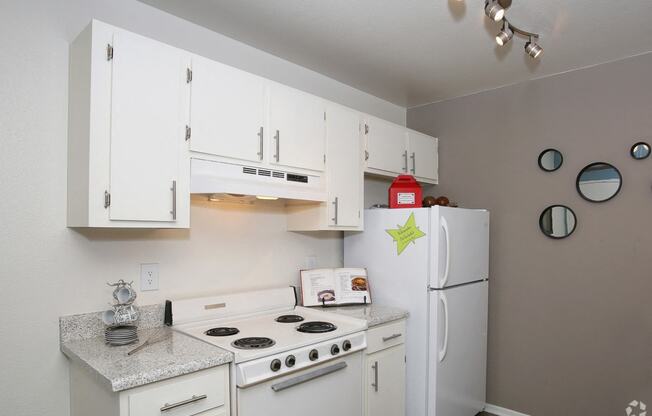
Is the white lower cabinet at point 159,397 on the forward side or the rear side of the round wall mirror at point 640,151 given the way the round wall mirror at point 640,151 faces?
on the forward side

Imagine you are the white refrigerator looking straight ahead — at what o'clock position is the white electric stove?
The white electric stove is roughly at 3 o'clock from the white refrigerator.

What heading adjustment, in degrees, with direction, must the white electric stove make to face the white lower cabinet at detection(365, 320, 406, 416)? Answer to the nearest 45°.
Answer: approximately 90° to its left

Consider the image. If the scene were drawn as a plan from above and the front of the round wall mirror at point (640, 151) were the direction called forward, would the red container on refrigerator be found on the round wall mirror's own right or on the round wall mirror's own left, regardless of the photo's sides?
on the round wall mirror's own right

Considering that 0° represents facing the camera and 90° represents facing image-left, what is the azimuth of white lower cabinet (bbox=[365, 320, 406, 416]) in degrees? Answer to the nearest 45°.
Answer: approximately 315°
